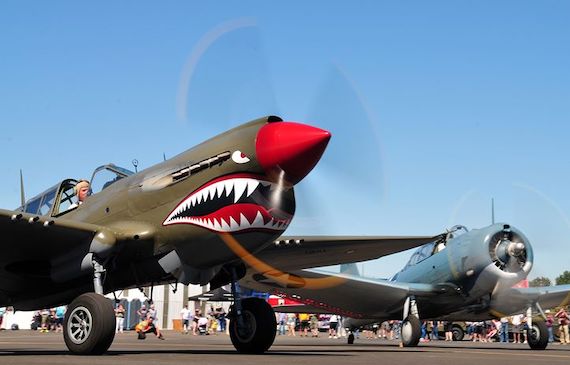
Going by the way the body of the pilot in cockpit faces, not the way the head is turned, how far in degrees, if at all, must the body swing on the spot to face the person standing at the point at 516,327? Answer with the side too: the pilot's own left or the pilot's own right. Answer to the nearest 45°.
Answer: approximately 90° to the pilot's own left

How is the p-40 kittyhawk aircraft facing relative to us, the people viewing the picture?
facing the viewer and to the right of the viewer

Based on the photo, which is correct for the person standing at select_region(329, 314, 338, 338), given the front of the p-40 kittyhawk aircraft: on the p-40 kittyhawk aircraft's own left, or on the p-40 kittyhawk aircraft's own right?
on the p-40 kittyhawk aircraft's own left

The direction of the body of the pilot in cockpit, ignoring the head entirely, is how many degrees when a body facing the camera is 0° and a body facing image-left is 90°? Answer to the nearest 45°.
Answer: approximately 315°

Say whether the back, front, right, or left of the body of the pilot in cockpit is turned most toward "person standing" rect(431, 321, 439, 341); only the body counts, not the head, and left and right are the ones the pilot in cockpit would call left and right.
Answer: left
